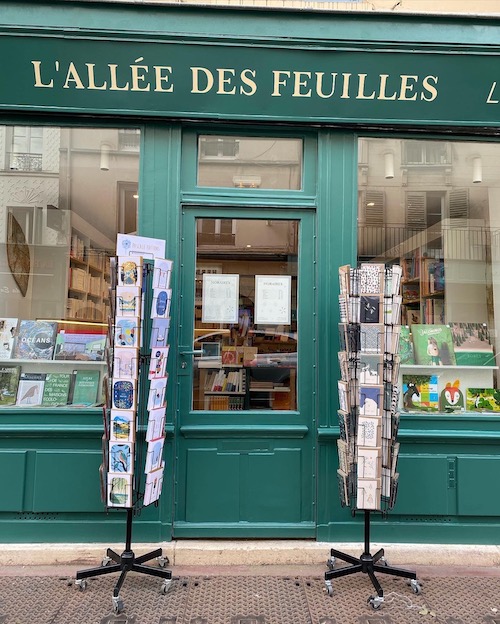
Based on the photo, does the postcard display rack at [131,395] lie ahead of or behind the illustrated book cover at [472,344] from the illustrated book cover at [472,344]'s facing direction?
ahead

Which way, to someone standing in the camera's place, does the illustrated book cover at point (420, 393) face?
facing the viewer

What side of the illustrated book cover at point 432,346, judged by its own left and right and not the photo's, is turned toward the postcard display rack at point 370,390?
front

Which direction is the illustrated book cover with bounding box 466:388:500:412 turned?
toward the camera

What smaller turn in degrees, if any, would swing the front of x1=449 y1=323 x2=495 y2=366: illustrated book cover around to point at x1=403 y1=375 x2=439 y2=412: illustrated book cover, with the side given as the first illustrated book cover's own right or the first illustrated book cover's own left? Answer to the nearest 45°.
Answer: approximately 45° to the first illustrated book cover's own right

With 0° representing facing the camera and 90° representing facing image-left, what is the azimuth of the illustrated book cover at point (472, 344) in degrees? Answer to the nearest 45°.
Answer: approximately 0°

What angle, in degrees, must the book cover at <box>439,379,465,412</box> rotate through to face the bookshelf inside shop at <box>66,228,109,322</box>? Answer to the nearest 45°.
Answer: approximately 90° to its right

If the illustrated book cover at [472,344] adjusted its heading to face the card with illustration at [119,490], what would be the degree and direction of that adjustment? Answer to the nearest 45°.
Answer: approximately 45° to its right

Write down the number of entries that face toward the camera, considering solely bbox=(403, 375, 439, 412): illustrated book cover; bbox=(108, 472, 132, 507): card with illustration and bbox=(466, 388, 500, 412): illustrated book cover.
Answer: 3

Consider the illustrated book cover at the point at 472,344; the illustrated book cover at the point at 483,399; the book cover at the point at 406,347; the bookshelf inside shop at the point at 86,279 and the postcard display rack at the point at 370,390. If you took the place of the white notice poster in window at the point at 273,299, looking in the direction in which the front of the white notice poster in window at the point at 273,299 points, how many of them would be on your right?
1

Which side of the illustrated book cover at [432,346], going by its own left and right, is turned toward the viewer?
front

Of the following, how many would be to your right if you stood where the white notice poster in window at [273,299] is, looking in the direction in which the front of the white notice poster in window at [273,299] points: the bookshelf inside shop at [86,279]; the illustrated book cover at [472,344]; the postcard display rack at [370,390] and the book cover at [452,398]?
1
